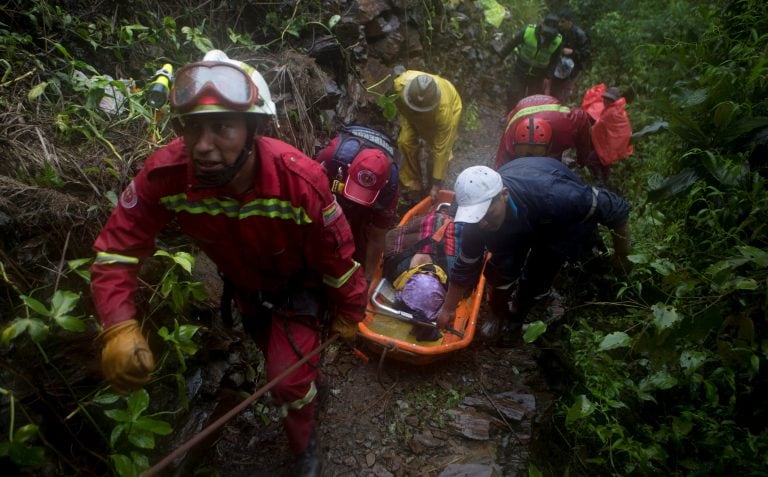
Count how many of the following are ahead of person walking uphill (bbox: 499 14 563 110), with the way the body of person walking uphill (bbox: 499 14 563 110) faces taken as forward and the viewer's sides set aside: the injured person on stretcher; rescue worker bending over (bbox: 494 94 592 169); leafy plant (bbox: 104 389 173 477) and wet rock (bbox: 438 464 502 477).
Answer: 4

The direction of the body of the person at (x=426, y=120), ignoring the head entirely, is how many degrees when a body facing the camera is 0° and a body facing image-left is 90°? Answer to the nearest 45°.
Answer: approximately 0°

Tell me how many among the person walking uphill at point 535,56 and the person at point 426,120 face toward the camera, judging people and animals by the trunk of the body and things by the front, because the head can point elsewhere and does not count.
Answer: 2

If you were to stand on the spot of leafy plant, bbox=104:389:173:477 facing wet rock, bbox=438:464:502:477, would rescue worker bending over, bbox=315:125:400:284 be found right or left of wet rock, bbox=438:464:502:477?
left

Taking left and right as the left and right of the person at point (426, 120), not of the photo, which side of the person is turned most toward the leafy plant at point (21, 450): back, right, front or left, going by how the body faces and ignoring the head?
front

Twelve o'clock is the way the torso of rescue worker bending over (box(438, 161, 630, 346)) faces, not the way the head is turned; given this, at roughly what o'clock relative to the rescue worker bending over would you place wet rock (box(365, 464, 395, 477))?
The wet rock is roughly at 11 o'clock from the rescue worker bending over.

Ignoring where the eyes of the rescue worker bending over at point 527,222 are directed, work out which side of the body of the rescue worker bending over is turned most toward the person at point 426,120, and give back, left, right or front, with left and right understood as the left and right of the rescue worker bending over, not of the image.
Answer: right
